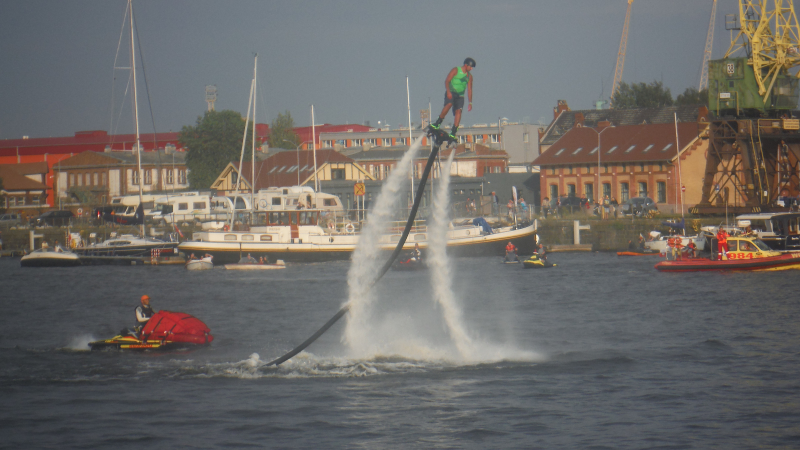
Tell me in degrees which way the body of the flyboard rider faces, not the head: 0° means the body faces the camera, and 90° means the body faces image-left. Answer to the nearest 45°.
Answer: approximately 315°

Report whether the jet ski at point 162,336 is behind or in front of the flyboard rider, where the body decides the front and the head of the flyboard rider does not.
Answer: behind
